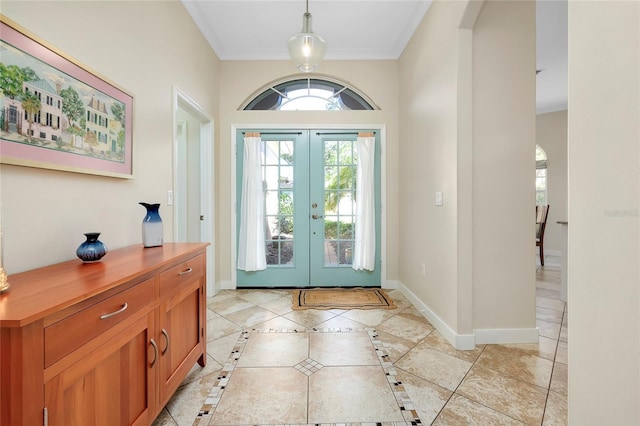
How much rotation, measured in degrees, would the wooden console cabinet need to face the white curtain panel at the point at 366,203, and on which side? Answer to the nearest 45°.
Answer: approximately 90° to its left

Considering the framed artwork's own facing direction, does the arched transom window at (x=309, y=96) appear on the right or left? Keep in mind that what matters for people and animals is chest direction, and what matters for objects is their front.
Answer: on its left

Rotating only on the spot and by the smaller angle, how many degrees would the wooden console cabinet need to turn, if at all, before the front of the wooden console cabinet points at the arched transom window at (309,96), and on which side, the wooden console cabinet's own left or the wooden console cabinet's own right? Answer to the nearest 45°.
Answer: approximately 90° to the wooden console cabinet's own left

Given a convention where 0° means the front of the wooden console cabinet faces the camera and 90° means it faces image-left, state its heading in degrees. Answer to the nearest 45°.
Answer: approximately 315°

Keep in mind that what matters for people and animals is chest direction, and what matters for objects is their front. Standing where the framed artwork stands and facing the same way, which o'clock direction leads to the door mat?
The door mat is roughly at 10 o'clock from the framed artwork.

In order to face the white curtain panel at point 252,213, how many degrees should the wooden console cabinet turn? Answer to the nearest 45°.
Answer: approximately 90° to its left
